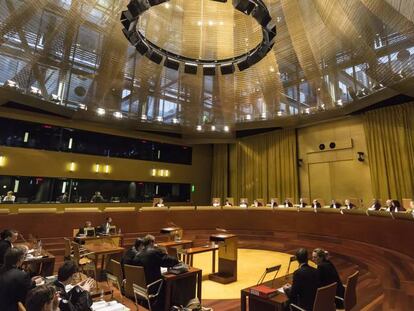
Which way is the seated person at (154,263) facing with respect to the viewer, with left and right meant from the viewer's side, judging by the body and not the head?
facing away from the viewer and to the right of the viewer

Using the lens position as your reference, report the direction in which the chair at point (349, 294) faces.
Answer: facing away from the viewer and to the left of the viewer

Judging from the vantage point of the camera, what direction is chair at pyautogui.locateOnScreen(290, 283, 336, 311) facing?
facing away from the viewer and to the left of the viewer

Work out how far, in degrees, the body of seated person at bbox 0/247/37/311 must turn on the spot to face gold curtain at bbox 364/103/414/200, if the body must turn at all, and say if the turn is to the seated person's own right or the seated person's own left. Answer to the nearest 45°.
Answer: approximately 45° to the seated person's own right

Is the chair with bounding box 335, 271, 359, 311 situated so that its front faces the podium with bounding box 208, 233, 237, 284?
yes

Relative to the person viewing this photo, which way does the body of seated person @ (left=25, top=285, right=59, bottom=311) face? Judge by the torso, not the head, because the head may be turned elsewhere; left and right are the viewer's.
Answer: facing away from the viewer and to the right of the viewer

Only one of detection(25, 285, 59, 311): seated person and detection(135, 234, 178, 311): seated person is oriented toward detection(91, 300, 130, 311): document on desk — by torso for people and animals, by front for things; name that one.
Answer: detection(25, 285, 59, 311): seated person

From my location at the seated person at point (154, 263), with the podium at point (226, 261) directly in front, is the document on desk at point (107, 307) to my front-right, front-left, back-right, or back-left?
back-right

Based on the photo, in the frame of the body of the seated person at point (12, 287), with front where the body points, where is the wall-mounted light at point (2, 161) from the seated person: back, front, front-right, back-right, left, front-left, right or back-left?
front-left

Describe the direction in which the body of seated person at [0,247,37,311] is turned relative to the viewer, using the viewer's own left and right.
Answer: facing away from the viewer and to the right of the viewer
